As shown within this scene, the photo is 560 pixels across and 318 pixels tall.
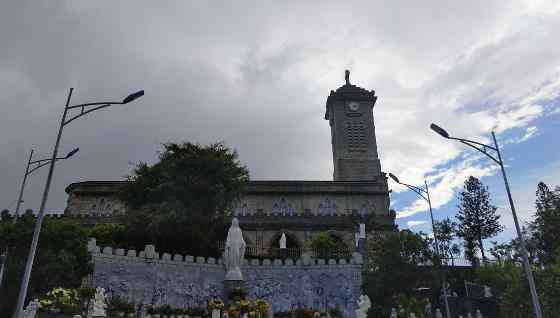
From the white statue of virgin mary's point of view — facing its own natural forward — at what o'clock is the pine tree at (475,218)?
The pine tree is roughly at 8 o'clock from the white statue of virgin mary.

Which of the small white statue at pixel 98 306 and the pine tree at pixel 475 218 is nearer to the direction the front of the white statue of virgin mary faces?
the small white statue

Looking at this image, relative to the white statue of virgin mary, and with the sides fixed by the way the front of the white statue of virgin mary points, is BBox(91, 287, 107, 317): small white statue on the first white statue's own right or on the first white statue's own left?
on the first white statue's own right

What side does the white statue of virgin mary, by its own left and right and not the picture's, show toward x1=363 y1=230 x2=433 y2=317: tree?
left

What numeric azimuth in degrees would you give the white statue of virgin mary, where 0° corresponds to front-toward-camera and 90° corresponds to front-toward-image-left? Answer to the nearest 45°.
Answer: approximately 0°

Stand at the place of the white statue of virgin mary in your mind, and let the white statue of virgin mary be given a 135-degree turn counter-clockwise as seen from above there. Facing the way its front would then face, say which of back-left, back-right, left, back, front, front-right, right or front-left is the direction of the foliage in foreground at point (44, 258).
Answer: back-left

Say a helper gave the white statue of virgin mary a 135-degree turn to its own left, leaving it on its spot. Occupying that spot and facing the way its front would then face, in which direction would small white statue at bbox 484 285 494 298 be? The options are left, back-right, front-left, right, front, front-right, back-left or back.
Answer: front-right

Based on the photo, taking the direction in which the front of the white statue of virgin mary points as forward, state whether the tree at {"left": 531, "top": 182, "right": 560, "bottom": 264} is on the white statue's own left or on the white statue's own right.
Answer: on the white statue's own left

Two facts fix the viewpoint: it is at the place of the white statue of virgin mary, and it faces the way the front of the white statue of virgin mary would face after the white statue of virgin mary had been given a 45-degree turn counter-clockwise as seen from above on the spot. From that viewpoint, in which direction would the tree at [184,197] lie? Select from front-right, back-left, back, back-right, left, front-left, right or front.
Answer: back
